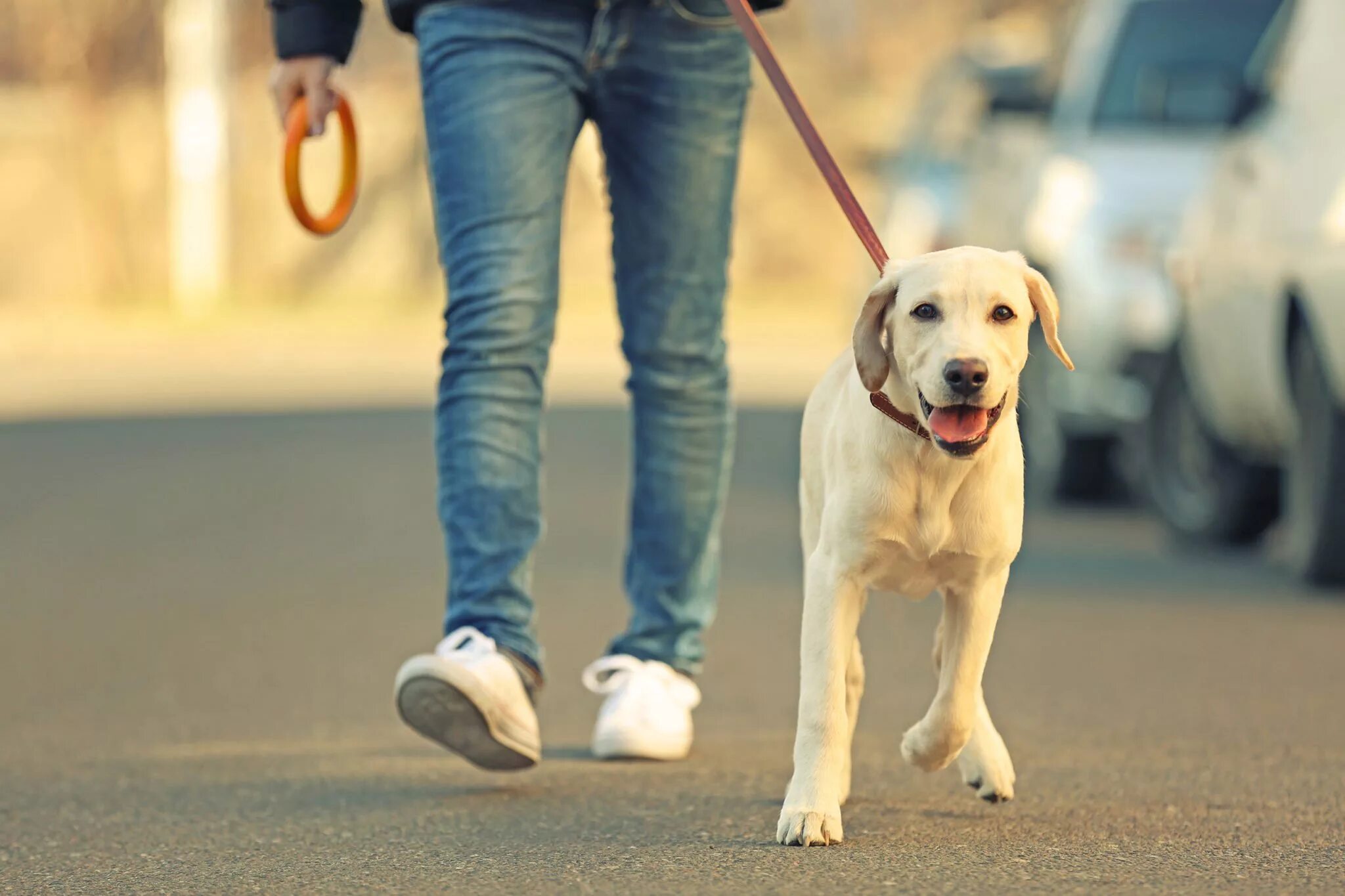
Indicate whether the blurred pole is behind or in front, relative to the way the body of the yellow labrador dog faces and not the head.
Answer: behind

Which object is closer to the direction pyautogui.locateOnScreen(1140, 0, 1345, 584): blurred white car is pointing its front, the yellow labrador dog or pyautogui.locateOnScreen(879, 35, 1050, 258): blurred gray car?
the yellow labrador dog

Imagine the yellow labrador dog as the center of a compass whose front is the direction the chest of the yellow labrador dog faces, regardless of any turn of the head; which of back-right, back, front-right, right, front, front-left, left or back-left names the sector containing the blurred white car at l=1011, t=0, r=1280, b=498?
back

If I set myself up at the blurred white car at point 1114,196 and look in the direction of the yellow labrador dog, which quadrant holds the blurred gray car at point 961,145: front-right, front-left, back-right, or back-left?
back-right

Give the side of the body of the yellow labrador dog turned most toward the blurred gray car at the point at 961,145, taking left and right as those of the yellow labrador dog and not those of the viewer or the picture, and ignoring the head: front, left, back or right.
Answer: back

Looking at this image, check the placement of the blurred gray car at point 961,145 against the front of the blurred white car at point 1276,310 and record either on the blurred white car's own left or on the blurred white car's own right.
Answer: on the blurred white car's own right

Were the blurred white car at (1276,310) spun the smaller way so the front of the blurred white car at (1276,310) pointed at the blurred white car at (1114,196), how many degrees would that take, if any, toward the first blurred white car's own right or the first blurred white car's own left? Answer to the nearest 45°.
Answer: approximately 135° to the first blurred white car's own right

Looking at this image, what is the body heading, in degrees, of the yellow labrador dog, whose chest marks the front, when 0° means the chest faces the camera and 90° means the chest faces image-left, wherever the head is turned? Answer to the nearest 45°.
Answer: approximately 0°

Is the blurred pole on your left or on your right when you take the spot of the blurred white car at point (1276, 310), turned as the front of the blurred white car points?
on your right

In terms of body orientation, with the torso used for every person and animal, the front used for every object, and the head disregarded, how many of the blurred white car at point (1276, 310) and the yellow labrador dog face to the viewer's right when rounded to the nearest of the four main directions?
0

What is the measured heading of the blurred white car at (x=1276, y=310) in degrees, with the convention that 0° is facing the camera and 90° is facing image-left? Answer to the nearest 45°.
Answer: approximately 45°
